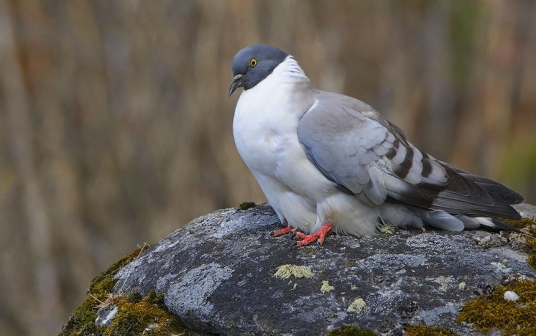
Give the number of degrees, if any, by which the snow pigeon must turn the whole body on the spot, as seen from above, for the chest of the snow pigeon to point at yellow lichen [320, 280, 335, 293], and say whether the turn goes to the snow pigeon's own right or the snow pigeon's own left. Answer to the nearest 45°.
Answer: approximately 90° to the snow pigeon's own left

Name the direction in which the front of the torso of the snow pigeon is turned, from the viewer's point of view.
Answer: to the viewer's left
